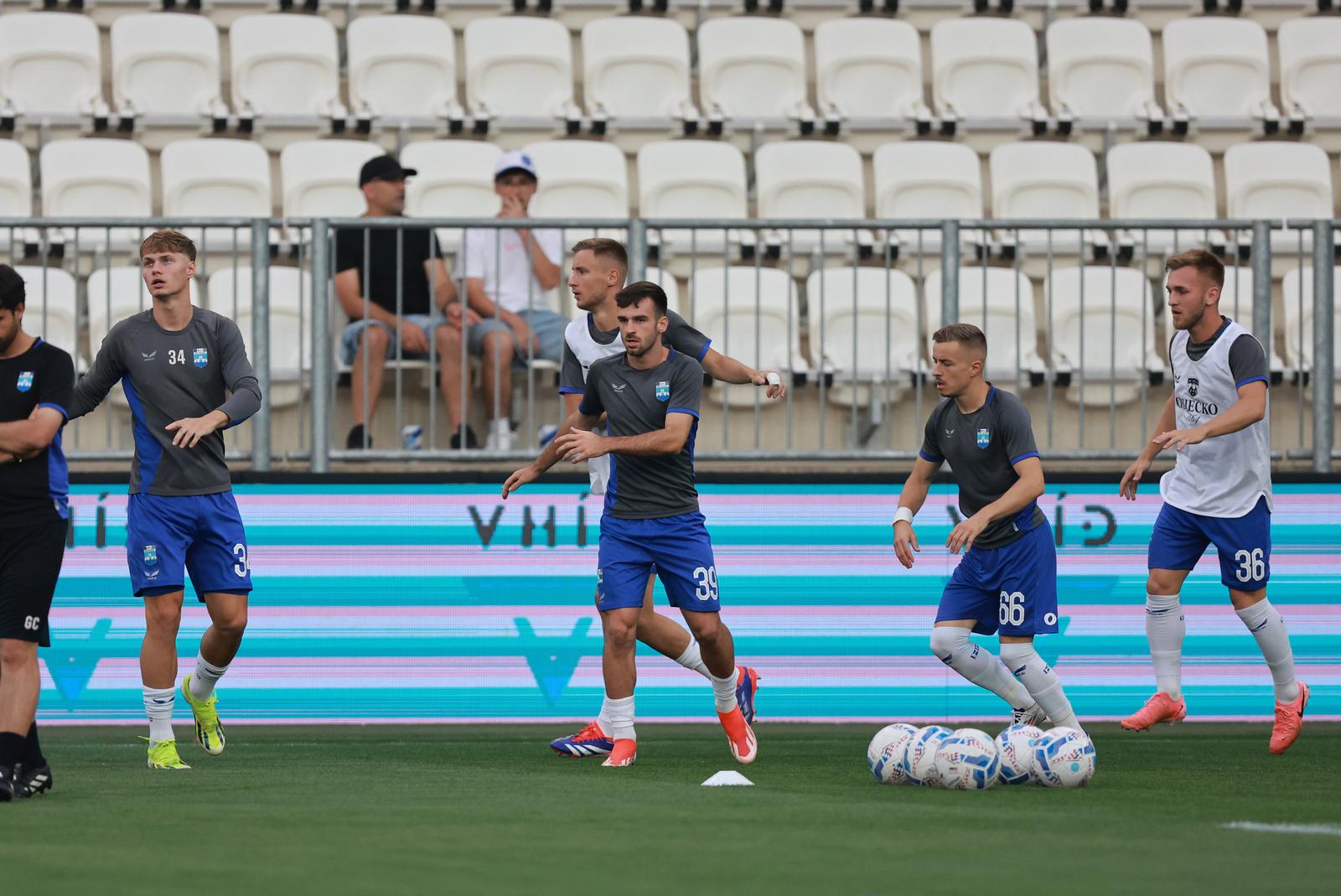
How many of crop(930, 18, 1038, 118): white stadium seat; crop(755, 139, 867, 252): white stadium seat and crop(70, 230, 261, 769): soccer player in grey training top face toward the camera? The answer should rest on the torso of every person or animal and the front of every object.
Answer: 3

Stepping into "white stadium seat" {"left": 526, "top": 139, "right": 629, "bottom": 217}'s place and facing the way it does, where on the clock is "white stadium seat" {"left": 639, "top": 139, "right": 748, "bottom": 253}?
"white stadium seat" {"left": 639, "top": 139, "right": 748, "bottom": 253} is roughly at 9 o'clock from "white stadium seat" {"left": 526, "top": 139, "right": 629, "bottom": 217}.

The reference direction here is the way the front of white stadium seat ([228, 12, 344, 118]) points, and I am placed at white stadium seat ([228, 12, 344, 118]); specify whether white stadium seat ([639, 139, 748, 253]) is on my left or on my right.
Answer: on my left

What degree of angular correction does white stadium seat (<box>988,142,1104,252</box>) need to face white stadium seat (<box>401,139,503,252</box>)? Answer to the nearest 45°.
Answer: approximately 90° to its right

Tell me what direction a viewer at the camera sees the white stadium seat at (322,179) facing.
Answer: facing the viewer

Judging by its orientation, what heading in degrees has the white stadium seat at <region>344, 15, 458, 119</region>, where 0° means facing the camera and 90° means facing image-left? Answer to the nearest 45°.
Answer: approximately 0°

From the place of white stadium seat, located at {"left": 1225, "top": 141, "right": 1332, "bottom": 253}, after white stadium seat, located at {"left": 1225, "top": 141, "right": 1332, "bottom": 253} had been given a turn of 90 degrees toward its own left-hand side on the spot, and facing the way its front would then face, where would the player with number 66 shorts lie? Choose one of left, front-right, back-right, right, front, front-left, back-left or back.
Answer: right

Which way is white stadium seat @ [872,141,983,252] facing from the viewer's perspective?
toward the camera

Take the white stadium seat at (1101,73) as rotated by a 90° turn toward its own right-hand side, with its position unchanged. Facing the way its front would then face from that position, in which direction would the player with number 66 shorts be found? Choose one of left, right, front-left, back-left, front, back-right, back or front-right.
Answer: left

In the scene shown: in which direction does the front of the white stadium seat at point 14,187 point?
toward the camera

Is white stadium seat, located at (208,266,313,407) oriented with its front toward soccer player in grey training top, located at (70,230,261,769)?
yes

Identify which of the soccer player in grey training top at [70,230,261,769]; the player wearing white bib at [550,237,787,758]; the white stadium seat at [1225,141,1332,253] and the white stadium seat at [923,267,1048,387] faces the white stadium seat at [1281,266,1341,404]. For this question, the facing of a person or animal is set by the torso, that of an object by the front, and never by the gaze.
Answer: the white stadium seat at [1225,141,1332,253]

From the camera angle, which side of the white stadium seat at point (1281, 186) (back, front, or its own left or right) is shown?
front

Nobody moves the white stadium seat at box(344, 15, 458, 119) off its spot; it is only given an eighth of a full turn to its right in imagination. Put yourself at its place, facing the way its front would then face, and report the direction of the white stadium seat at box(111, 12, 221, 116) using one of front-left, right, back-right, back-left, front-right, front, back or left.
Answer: front-right

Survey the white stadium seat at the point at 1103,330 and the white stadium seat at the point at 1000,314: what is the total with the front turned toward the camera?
2

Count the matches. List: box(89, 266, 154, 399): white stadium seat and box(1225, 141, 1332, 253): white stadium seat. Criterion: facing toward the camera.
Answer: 2
